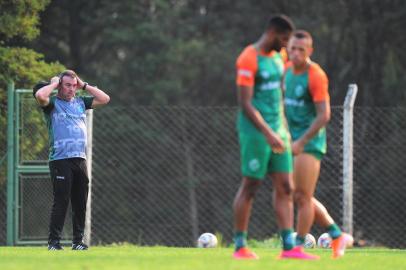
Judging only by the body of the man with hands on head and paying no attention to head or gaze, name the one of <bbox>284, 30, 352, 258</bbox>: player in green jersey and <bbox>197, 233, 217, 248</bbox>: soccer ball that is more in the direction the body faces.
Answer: the player in green jersey

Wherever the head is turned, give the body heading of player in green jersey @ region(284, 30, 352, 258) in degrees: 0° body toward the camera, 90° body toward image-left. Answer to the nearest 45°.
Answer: approximately 45°

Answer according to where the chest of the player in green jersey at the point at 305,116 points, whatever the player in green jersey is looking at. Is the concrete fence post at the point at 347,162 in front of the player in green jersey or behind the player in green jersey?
behind

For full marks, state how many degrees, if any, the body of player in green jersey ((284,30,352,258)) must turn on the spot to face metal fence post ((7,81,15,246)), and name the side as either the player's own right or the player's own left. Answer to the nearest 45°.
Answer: approximately 90° to the player's own right

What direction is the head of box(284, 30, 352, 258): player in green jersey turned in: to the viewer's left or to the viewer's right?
to the viewer's left

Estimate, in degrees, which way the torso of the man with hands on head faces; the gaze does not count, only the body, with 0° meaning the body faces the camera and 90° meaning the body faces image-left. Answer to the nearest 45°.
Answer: approximately 315°

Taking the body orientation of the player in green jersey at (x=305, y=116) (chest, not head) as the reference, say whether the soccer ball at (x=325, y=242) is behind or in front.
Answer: behind

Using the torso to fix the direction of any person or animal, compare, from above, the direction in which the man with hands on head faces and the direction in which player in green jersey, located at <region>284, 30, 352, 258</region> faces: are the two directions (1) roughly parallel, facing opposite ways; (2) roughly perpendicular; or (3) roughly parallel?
roughly perpendicular

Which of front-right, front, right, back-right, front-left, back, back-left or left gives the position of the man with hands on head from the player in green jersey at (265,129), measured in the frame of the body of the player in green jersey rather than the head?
back
